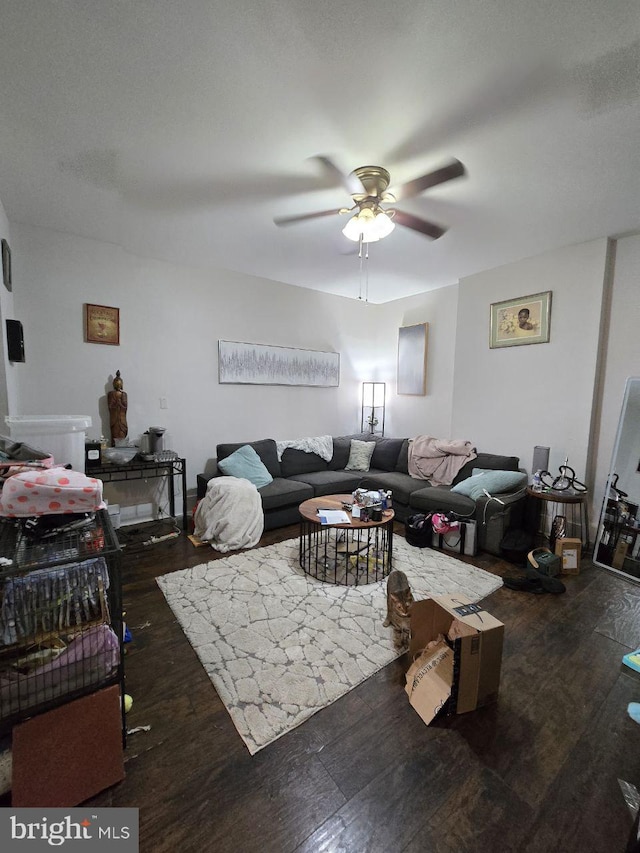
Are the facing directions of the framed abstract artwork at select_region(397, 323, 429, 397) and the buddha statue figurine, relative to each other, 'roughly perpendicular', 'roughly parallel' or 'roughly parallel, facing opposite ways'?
roughly perpendicular

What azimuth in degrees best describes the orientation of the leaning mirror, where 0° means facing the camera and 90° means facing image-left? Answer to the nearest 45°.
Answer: approximately 45°

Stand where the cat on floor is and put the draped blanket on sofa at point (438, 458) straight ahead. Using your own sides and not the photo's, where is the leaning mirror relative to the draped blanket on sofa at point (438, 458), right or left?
right

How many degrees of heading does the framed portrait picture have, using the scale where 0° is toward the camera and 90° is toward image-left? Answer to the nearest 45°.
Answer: approximately 45°

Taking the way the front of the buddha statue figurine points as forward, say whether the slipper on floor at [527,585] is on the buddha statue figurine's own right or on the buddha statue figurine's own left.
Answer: on the buddha statue figurine's own left

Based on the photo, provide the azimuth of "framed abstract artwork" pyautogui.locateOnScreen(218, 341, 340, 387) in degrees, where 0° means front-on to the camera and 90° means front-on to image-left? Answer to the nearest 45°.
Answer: approximately 315°

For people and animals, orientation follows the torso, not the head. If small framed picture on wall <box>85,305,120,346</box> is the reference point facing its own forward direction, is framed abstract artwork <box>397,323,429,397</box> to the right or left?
on its left

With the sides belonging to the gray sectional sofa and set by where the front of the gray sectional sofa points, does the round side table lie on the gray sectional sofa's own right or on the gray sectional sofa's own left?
on the gray sectional sofa's own left
